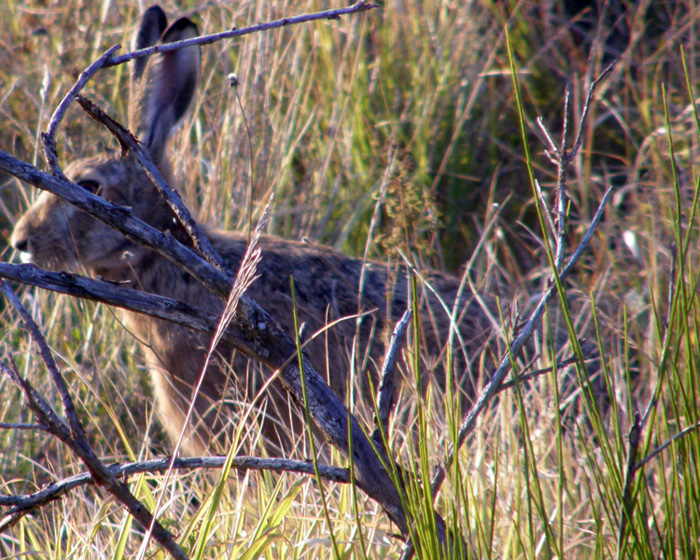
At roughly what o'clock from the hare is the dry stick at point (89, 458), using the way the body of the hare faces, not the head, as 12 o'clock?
The dry stick is roughly at 9 o'clock from the hare.

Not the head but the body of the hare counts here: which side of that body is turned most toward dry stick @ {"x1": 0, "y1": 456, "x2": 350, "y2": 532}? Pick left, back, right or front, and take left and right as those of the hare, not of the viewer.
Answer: left

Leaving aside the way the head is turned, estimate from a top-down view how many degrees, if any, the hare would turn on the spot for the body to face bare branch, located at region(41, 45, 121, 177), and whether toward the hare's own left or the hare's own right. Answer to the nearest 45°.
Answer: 0° — it already faces it

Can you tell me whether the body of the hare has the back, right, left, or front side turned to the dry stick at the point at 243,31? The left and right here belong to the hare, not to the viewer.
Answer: left

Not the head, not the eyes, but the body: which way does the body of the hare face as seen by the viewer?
to the viewer's left

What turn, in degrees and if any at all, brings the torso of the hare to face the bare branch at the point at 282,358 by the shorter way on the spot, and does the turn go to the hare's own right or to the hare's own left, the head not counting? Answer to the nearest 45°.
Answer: approximately 90° to the hare's own left
